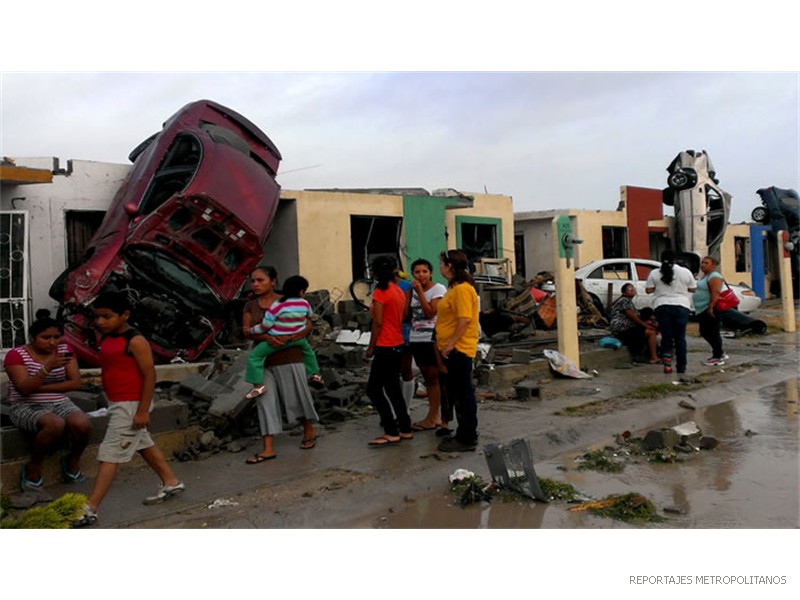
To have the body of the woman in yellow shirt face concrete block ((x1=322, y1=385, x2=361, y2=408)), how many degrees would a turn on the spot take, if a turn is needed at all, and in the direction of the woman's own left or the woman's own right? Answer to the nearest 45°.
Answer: approximately 45° to the woman's own right

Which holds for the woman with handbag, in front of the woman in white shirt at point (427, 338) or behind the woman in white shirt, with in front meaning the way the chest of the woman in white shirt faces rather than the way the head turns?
behind

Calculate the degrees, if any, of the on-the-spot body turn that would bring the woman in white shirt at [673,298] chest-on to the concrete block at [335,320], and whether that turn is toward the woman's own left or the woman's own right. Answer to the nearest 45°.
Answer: approximately 90° to the woman's own left

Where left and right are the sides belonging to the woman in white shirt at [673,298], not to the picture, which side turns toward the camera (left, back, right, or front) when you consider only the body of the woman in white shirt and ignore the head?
back

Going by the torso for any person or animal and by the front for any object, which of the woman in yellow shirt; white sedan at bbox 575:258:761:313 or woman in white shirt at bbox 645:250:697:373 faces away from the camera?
the woman in white shirt

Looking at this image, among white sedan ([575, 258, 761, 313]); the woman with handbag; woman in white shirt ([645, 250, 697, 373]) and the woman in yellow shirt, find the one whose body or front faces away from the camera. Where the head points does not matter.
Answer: the woman in white shirt

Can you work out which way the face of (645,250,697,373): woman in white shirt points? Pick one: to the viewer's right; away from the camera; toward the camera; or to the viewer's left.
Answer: away from the camera

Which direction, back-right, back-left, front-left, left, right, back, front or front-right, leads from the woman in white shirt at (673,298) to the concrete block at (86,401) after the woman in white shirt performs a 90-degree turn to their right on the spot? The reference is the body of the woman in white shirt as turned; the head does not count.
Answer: back-right
